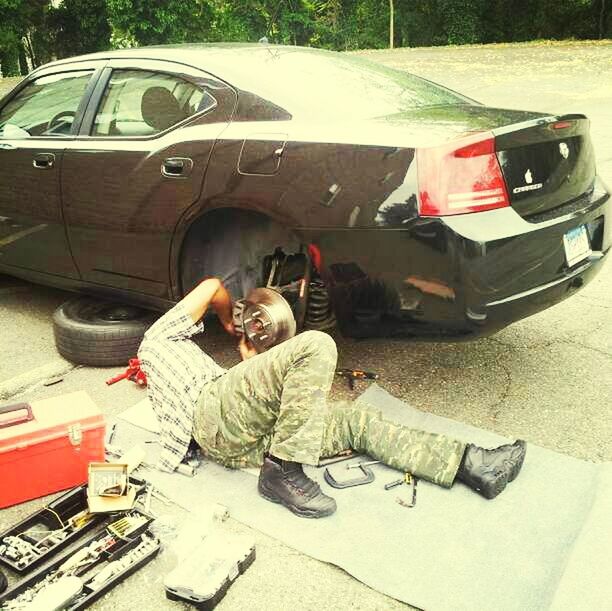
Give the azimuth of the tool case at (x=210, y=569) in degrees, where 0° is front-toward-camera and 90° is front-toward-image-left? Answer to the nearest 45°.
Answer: approximately 315°

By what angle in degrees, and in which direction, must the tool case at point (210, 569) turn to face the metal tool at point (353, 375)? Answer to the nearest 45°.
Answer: approximately 90° to its left

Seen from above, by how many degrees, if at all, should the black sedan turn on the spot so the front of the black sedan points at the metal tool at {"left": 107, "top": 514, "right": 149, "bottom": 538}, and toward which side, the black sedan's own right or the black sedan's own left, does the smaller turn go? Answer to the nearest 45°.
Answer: approximately 90° to the black sedan's own left

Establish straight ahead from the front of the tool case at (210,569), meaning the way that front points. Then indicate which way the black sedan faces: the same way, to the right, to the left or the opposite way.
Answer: the opposite way

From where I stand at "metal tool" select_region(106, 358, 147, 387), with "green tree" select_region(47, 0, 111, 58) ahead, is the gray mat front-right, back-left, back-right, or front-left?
back-right

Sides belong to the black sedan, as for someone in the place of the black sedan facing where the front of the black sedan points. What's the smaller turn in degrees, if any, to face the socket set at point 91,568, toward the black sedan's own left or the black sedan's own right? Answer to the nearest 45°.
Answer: approximately 90° to the black sedan's own left

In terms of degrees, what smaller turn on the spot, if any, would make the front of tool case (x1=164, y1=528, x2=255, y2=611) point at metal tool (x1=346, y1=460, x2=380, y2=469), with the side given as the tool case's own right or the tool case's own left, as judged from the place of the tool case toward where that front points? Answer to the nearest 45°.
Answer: approximately 90° to the tool case's own left

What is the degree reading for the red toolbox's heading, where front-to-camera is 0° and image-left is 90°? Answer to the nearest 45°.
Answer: approximately 315°

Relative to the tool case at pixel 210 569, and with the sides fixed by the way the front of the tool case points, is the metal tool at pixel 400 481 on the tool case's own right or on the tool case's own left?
on the tool case's own left

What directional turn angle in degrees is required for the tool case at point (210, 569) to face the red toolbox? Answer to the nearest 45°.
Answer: approximately 180°

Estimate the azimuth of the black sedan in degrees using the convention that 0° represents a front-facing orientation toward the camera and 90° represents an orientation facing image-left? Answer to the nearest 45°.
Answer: approximately 135°
